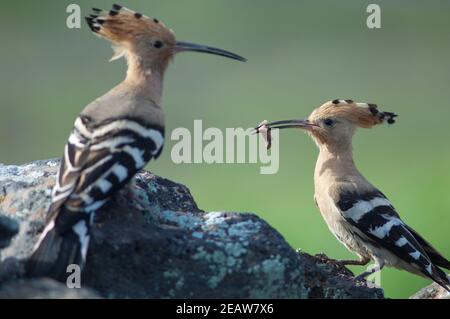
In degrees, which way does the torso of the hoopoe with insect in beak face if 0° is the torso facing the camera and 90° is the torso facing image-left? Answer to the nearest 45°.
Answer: approximately 90°

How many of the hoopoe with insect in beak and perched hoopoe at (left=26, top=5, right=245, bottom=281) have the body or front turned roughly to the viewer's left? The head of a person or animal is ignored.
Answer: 1

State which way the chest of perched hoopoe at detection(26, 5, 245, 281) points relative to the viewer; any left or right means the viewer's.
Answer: facing away from the viewer and to the right of the viewer

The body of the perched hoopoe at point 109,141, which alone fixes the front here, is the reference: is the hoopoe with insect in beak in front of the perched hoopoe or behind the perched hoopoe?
in front
